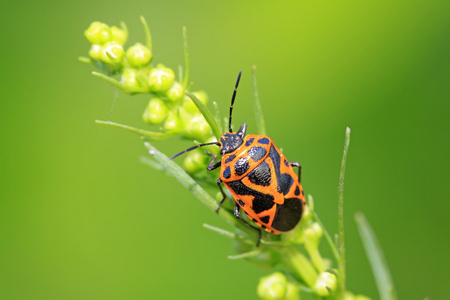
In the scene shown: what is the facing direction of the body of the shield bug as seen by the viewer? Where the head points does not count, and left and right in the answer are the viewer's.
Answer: facing away from the viewer and to the left of the viewer

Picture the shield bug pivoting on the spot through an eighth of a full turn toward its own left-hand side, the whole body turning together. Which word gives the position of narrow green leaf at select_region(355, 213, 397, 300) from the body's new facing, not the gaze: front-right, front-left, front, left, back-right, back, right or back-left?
back
